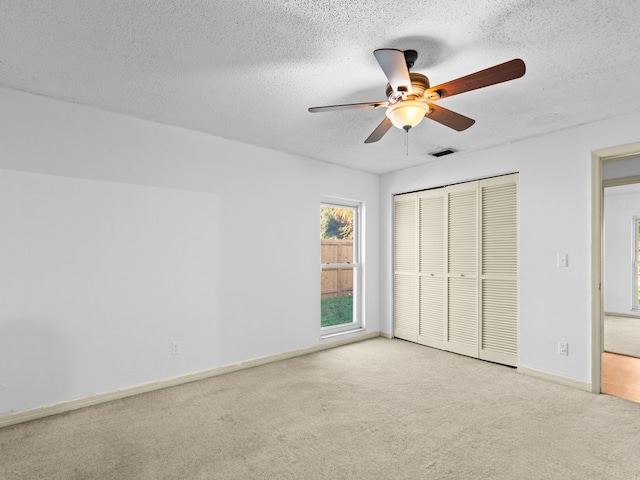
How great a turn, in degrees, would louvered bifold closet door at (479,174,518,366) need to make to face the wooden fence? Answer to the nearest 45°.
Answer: approximately 45° to its right

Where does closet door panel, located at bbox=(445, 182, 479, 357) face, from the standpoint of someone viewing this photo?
facing the viewer and to the left of the viewer

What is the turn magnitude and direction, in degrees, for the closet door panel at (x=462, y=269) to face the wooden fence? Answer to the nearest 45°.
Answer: approximately 45° to its right

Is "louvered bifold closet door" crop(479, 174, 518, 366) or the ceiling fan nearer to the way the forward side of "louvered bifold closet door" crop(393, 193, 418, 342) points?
the ceiling fan

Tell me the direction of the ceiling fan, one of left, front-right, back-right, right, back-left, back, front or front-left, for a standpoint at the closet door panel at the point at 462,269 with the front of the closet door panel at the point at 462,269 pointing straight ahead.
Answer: front-left

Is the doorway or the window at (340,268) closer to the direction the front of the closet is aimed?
the window
